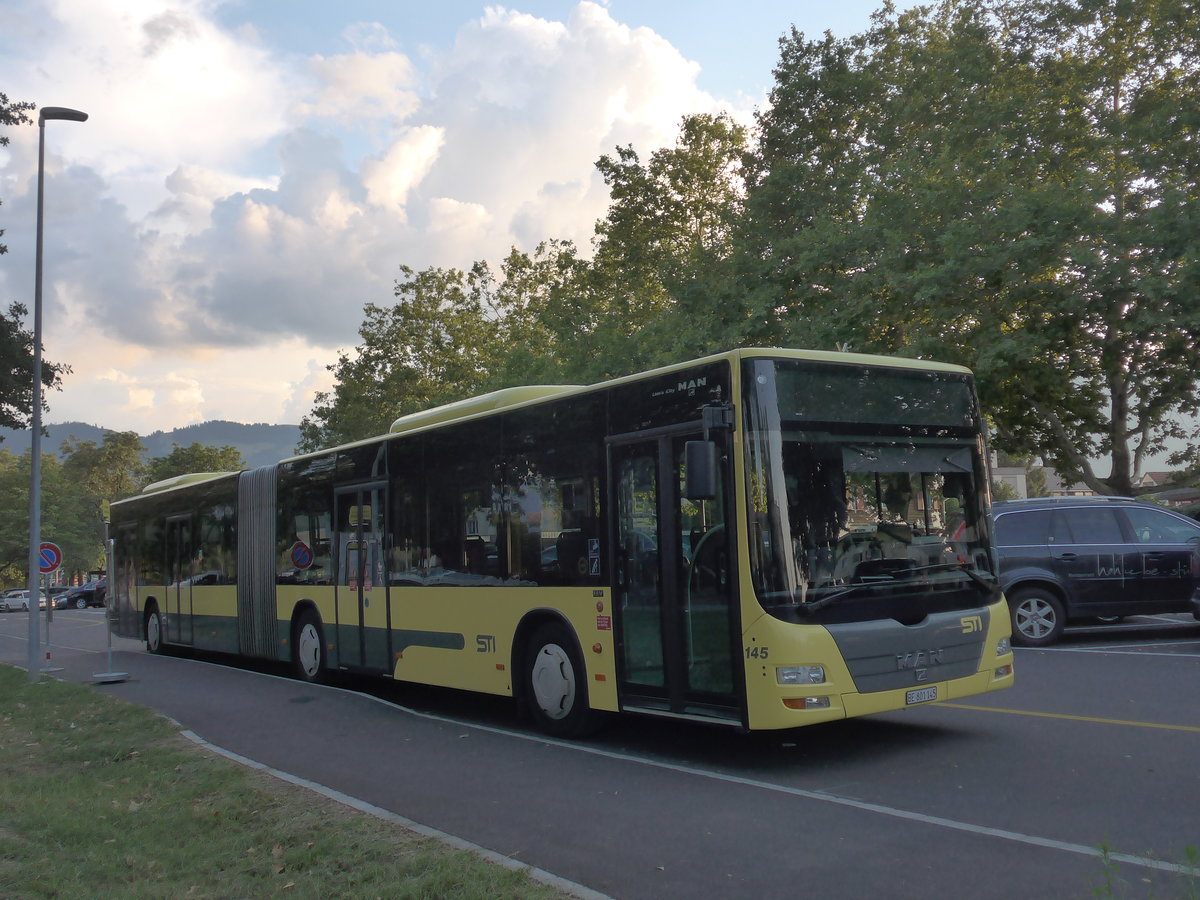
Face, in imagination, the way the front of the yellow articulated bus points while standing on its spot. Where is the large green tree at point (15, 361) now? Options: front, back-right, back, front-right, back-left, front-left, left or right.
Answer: back

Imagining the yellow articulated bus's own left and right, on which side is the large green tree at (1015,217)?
on its left

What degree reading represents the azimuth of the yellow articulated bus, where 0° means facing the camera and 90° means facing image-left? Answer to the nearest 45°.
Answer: approximately 315°

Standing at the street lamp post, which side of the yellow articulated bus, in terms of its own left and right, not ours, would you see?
back
